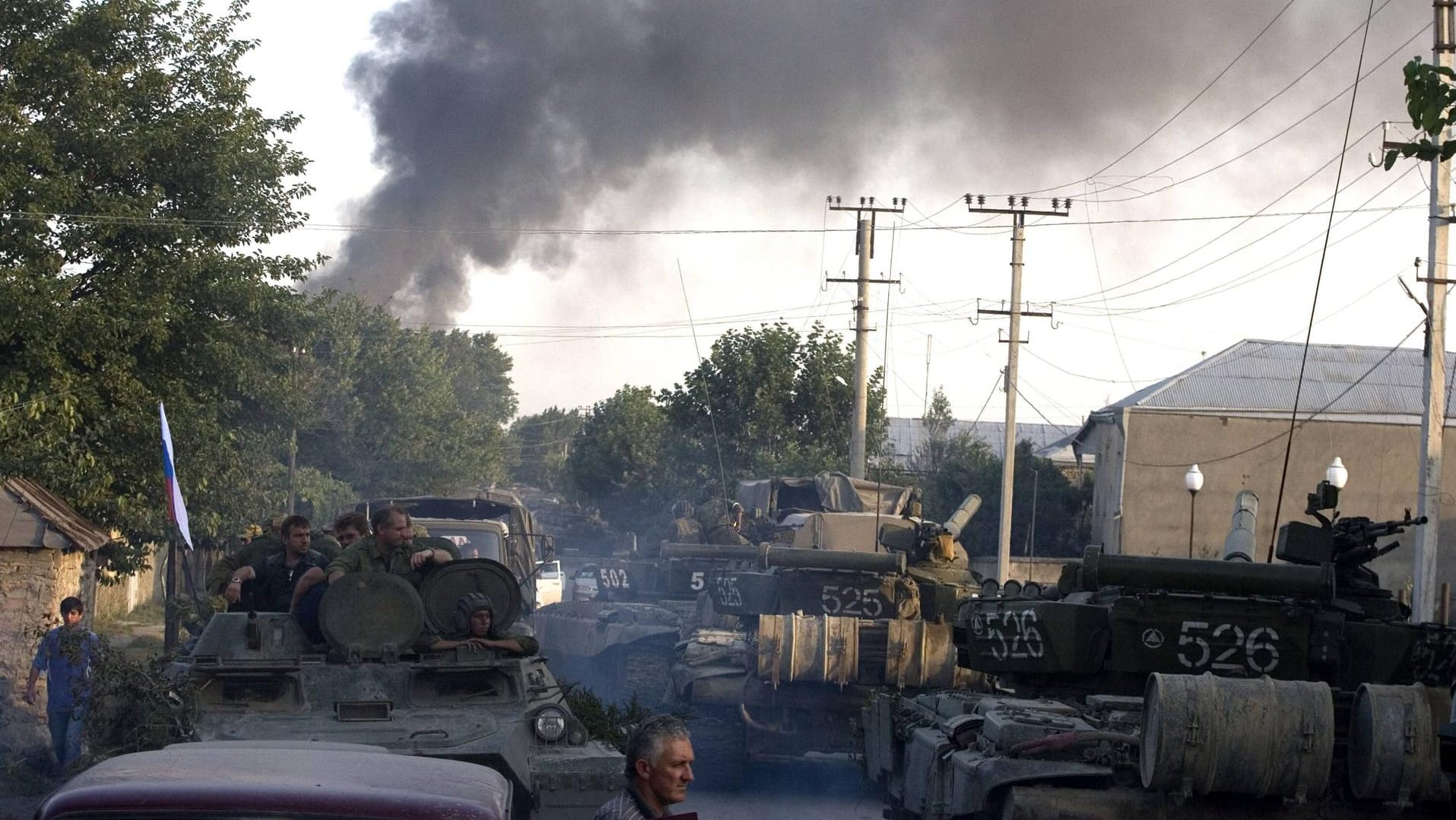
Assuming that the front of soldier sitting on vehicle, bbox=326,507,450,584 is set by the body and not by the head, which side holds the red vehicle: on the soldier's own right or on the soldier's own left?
on the soldier's own right

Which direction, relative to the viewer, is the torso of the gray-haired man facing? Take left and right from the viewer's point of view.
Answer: facing to the right of the viewer

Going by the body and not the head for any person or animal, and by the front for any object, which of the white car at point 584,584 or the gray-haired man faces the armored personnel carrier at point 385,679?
the white car

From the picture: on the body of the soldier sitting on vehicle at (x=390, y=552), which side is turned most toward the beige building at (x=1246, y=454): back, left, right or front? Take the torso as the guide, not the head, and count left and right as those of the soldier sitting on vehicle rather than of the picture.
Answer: left

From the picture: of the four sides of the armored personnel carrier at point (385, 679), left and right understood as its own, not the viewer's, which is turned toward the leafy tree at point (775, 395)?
back

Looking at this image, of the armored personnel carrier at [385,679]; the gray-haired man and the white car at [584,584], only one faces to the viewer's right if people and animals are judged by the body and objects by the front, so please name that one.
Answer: the gray-haired man

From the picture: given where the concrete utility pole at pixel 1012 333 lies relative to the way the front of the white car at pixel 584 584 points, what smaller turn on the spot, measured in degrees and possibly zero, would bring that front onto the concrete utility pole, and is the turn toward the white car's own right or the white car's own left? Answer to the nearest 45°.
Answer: approximately 45° to the white car's own left
